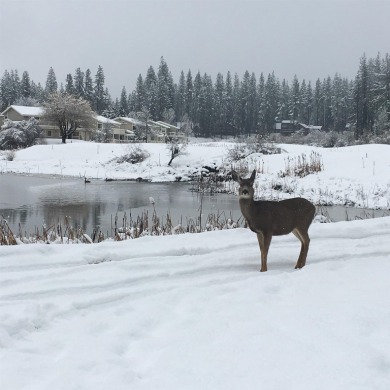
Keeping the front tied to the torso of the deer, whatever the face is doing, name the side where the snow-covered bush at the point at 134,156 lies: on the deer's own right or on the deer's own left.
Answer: on the deer's own right

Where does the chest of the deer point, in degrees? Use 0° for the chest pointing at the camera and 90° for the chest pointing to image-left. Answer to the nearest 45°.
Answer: approximately 90°
